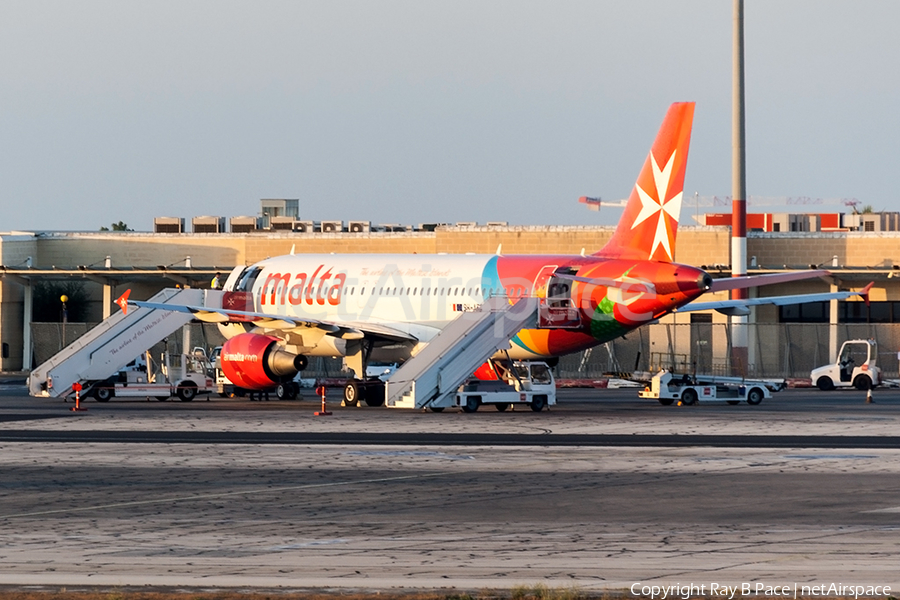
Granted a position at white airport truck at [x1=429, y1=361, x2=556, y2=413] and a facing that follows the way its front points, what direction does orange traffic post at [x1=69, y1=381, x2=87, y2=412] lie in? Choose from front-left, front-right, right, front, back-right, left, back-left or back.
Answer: back

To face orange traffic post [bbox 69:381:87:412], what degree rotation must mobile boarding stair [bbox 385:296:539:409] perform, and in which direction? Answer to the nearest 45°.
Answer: approximately 135° to its left

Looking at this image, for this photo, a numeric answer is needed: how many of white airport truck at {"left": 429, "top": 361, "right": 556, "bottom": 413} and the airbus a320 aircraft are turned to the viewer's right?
1

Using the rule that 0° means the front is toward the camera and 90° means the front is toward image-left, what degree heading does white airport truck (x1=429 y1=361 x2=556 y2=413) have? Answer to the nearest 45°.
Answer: approximately 270°

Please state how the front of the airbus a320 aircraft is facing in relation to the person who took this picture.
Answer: facing away from the viewer and to the left of the viewer

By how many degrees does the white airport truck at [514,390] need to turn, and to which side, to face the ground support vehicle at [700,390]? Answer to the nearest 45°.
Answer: approximately 45° to its left
